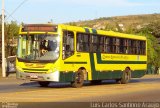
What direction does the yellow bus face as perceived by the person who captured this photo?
facing the viewer and to the left of the viewer
